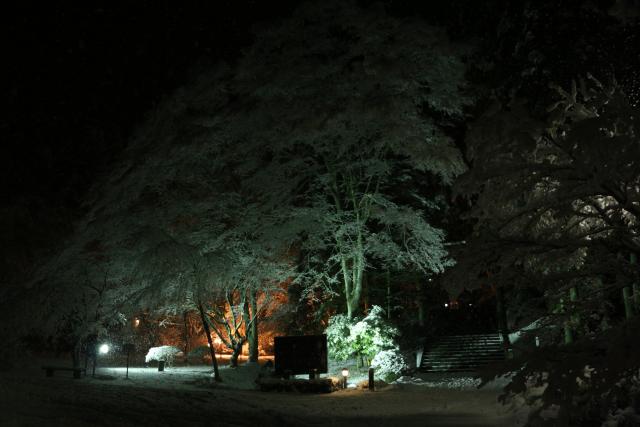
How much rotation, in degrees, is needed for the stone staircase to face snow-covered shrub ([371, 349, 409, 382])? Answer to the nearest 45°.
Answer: approximately 45° to its right

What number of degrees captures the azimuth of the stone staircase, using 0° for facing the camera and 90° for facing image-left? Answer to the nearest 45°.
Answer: approximately 0°

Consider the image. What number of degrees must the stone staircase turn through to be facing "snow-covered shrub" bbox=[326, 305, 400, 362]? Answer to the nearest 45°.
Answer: approximately 45° to its right

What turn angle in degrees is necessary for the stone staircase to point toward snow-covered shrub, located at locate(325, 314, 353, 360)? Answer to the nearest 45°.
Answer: approximately 45° to its right
